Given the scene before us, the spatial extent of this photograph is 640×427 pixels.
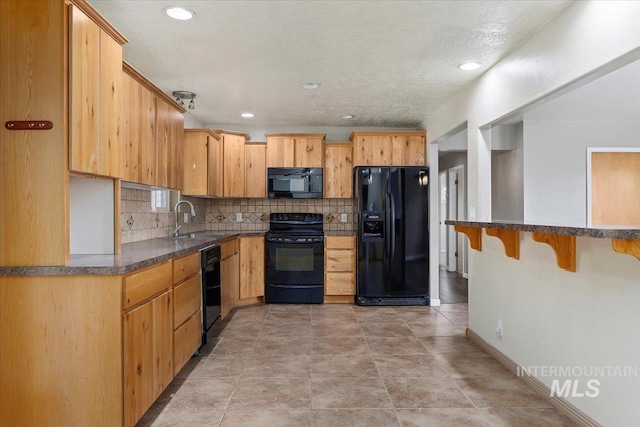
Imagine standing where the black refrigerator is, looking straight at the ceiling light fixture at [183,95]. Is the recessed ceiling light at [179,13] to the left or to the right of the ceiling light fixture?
left

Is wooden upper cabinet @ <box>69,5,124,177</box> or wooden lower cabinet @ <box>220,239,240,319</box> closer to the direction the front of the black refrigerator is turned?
the wooden upper cabinet

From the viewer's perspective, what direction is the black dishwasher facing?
to the viewer's right

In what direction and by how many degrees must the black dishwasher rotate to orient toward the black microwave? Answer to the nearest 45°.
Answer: approximately 45° to its left

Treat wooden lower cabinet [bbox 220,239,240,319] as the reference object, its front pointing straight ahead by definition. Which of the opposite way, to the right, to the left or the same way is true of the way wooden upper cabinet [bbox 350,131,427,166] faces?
to the right

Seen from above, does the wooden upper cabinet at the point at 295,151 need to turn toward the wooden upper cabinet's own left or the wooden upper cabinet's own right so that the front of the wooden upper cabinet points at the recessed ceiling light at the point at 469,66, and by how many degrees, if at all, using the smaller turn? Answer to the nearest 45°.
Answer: approximately 45° to the wooden upper cabinet's own left

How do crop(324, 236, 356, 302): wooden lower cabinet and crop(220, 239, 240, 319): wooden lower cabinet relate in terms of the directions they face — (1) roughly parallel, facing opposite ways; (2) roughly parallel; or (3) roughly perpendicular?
roughly perpendicular

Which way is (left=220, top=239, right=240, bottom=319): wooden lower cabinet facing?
to the viewer's right

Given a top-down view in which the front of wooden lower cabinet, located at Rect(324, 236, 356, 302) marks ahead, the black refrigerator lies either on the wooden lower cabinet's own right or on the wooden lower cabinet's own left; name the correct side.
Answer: on the wooden lower cabinet's own left

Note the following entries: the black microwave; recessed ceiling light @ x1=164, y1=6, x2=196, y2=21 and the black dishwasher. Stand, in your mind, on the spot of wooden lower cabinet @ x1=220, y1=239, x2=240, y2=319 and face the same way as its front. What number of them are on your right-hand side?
2
